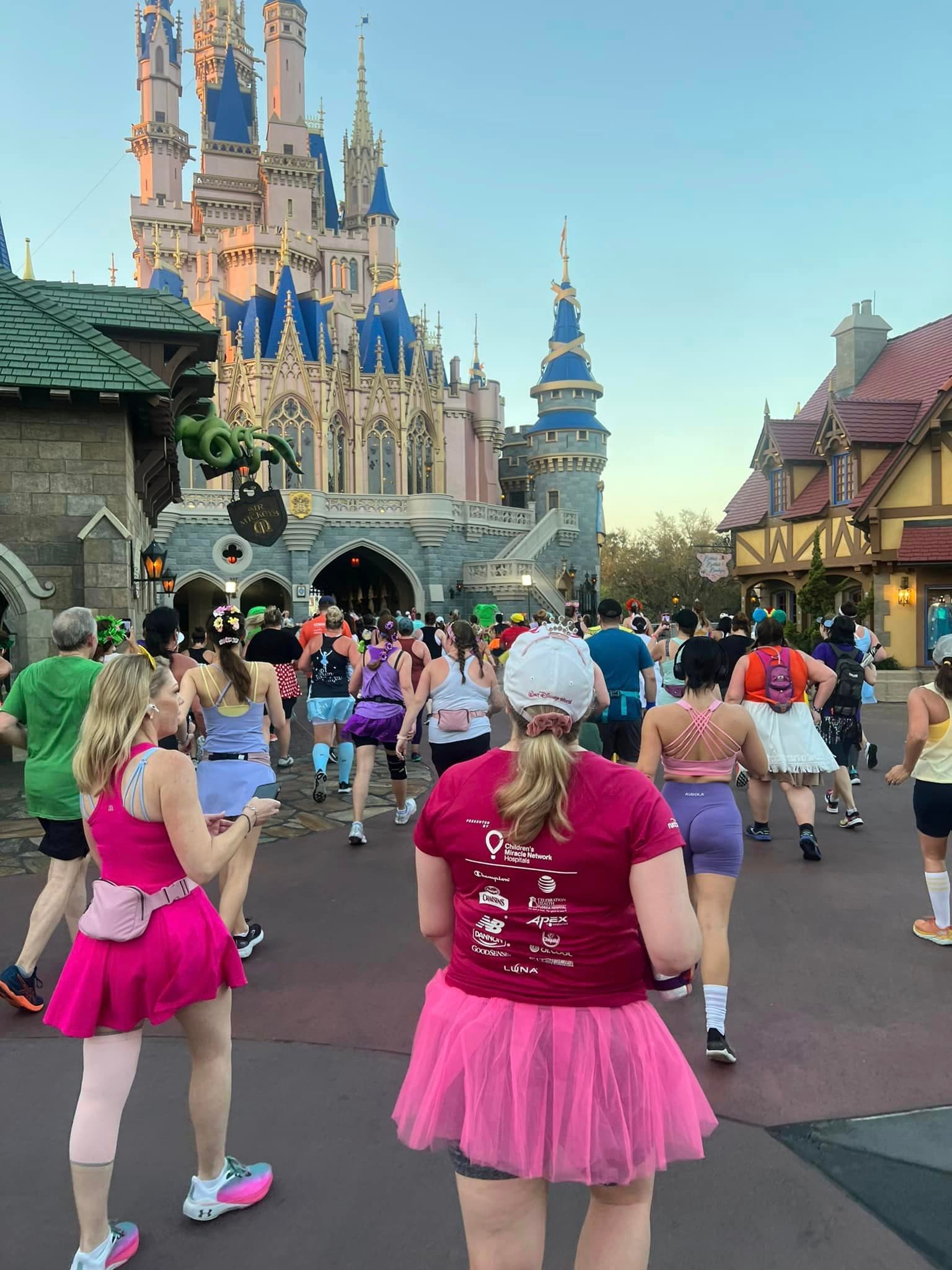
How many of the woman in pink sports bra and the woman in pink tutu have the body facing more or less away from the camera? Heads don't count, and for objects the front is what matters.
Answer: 2

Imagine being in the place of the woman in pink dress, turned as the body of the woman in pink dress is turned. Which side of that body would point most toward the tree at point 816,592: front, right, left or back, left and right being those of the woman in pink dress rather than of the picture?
front

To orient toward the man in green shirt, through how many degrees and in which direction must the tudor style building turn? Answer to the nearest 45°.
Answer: approximately 45° to its left

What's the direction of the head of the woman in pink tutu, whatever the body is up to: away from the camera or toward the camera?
away from the camera

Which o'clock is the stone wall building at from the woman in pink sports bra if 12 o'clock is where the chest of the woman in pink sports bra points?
The stone wall building is roughly at 10 o'clock from the woman in pink sports bra.

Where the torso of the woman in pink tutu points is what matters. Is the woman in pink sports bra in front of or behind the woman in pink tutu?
in front

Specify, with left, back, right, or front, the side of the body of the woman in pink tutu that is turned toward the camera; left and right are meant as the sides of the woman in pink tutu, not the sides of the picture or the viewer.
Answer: back

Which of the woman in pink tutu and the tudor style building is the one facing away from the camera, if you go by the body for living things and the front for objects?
the woman in pink tutu

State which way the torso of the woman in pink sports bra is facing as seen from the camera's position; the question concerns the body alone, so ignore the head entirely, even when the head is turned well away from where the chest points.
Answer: away from the camera

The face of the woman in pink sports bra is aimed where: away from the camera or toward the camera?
away from the camera

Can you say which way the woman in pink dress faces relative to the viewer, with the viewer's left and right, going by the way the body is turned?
facing away from the viewer and to the right of the viewer

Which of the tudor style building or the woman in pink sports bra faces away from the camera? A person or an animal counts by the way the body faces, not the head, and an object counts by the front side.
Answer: the woman in pink sports bra

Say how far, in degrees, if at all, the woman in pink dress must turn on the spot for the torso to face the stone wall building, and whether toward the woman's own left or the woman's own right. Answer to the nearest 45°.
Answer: approximately 45° to the woman's own left
